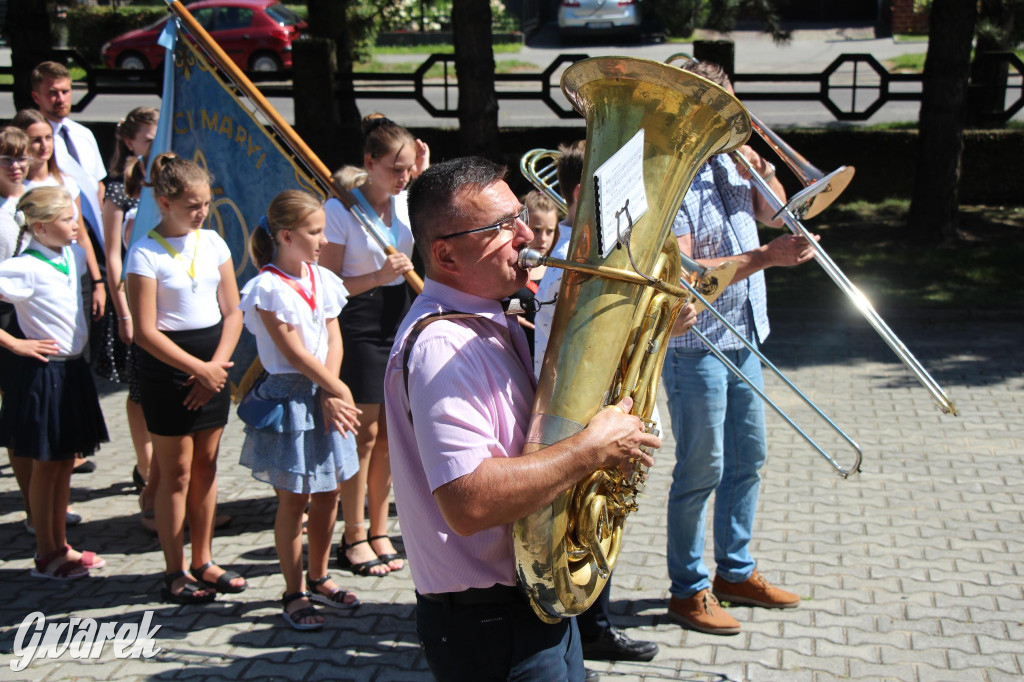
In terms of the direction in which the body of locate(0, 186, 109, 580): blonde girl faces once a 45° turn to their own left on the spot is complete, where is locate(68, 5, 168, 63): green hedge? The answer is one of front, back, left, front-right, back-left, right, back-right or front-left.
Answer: left

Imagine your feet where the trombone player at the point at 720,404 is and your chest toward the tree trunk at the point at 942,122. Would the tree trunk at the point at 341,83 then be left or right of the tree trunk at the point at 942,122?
left

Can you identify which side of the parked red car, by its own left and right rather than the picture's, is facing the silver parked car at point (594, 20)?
back

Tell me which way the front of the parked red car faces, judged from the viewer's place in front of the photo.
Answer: facing to the left of the viewer

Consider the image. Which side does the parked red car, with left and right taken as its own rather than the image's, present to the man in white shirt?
left

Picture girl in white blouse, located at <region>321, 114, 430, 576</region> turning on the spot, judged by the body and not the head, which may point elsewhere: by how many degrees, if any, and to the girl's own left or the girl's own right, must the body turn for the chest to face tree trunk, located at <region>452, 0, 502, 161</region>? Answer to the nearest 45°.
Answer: approximately 135° to the girl's own left

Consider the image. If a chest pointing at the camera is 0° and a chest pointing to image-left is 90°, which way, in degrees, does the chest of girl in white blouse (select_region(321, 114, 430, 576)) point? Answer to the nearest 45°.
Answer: approximately 315°

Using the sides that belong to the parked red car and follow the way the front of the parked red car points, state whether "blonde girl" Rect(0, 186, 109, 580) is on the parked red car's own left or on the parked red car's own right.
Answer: on the parked red car's own left

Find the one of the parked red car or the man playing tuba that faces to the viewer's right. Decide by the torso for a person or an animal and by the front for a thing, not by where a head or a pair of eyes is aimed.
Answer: the man playing tuba

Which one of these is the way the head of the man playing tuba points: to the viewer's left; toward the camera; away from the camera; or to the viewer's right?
to the viewer's right

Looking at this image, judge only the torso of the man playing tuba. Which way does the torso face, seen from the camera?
to the viewer's right

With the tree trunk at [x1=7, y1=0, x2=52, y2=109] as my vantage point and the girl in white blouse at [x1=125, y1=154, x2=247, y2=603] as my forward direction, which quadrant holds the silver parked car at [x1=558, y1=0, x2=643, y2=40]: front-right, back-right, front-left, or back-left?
back-left

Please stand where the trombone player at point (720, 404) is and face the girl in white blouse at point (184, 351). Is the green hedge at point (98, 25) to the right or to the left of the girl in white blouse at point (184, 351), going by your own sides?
right
